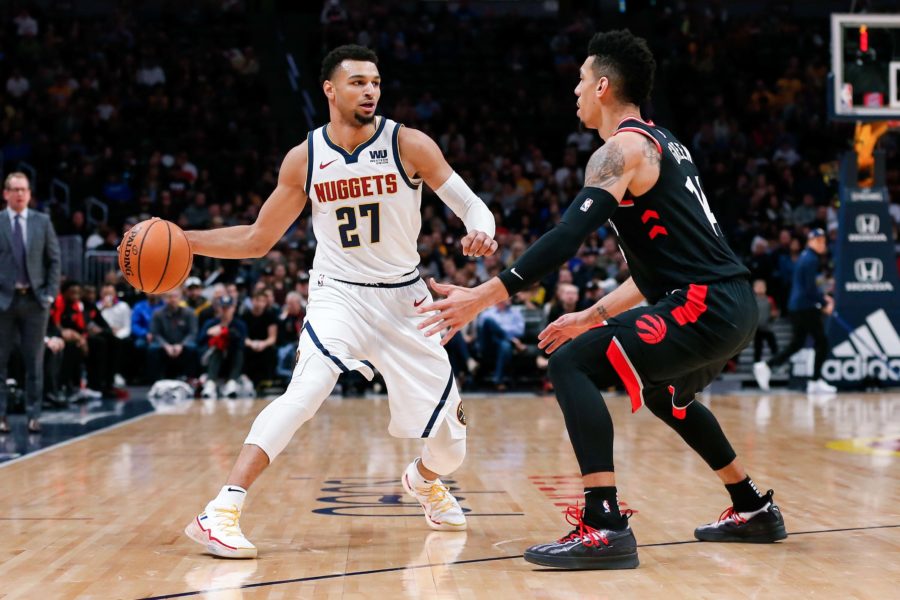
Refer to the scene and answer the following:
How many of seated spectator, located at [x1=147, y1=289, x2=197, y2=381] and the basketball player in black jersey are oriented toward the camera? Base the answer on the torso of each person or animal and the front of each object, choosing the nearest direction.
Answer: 1

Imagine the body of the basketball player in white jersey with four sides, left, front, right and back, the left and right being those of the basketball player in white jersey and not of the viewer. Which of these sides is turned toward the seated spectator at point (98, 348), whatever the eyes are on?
back

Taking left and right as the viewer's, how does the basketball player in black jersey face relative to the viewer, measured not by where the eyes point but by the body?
facing to the left of the viewer

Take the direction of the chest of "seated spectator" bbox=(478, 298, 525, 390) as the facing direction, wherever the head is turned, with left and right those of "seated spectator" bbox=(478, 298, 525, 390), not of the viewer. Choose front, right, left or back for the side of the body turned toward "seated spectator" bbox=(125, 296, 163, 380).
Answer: right

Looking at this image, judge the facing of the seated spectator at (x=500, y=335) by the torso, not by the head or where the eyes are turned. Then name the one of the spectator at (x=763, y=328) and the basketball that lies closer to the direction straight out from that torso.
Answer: the basketball

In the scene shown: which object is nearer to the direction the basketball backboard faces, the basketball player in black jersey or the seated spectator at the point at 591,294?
the basketball player in black jersey

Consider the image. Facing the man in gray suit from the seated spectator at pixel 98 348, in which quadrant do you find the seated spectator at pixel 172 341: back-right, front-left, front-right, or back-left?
back-left

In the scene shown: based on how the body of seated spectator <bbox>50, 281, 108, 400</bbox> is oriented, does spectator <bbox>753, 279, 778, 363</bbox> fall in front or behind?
in front
